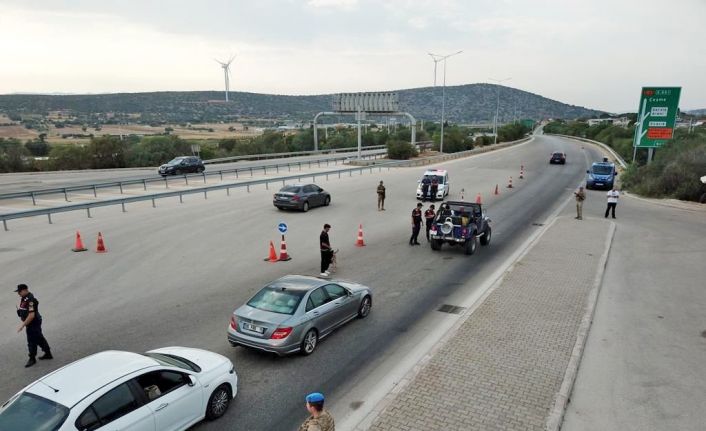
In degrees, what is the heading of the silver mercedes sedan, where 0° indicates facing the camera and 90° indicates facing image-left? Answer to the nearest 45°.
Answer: approximately 225°

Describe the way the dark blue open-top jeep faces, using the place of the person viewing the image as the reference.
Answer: facing away from the viewer and to the right of the viewer

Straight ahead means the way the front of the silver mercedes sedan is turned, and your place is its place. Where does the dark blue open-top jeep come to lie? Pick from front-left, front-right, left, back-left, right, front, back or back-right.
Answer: front

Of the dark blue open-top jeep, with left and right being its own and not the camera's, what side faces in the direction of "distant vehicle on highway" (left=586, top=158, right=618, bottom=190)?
front

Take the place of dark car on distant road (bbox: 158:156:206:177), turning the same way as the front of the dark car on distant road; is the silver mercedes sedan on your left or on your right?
on your left

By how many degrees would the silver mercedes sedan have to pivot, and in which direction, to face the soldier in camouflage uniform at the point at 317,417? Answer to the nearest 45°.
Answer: approximately 135° to its right

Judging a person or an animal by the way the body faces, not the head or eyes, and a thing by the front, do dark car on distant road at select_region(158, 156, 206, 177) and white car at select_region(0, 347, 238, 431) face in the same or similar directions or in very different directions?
very different directions

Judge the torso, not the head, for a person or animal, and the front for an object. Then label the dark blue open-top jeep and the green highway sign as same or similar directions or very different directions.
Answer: very different directions

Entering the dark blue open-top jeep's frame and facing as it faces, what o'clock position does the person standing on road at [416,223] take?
The person standing on road is roughly at 8 o'clock from the dark blue open-top jeep.

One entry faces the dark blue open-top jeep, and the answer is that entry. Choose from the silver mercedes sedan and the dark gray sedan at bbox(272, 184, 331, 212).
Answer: the silver mercedes sedan

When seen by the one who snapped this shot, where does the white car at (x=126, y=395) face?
facing away from the viewer and to the right of the viewer
